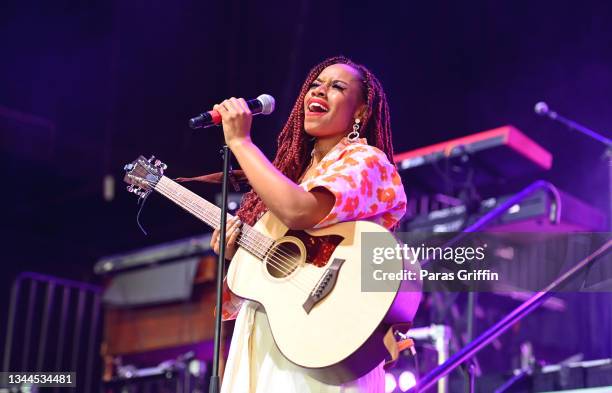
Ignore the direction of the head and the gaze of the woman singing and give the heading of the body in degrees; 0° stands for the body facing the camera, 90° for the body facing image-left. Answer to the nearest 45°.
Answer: approximately 45°

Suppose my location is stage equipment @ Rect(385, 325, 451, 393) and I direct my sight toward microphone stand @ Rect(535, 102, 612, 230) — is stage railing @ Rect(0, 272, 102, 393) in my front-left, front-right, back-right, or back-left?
back-left

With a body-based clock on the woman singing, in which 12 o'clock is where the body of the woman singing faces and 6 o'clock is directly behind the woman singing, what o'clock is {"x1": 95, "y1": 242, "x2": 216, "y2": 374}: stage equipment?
The stage equipment is roughly at 4 o'clock from the woman singing.

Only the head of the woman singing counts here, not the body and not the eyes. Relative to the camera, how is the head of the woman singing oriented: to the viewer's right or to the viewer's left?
to the viewer's left

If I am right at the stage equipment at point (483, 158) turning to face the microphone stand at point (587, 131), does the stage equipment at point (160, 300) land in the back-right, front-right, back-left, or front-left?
back-left
